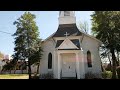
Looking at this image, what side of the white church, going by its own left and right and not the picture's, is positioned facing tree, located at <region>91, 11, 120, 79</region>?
left

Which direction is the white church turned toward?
toward the camera

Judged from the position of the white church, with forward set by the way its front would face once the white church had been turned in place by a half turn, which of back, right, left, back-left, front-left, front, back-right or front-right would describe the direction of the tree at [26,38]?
left
